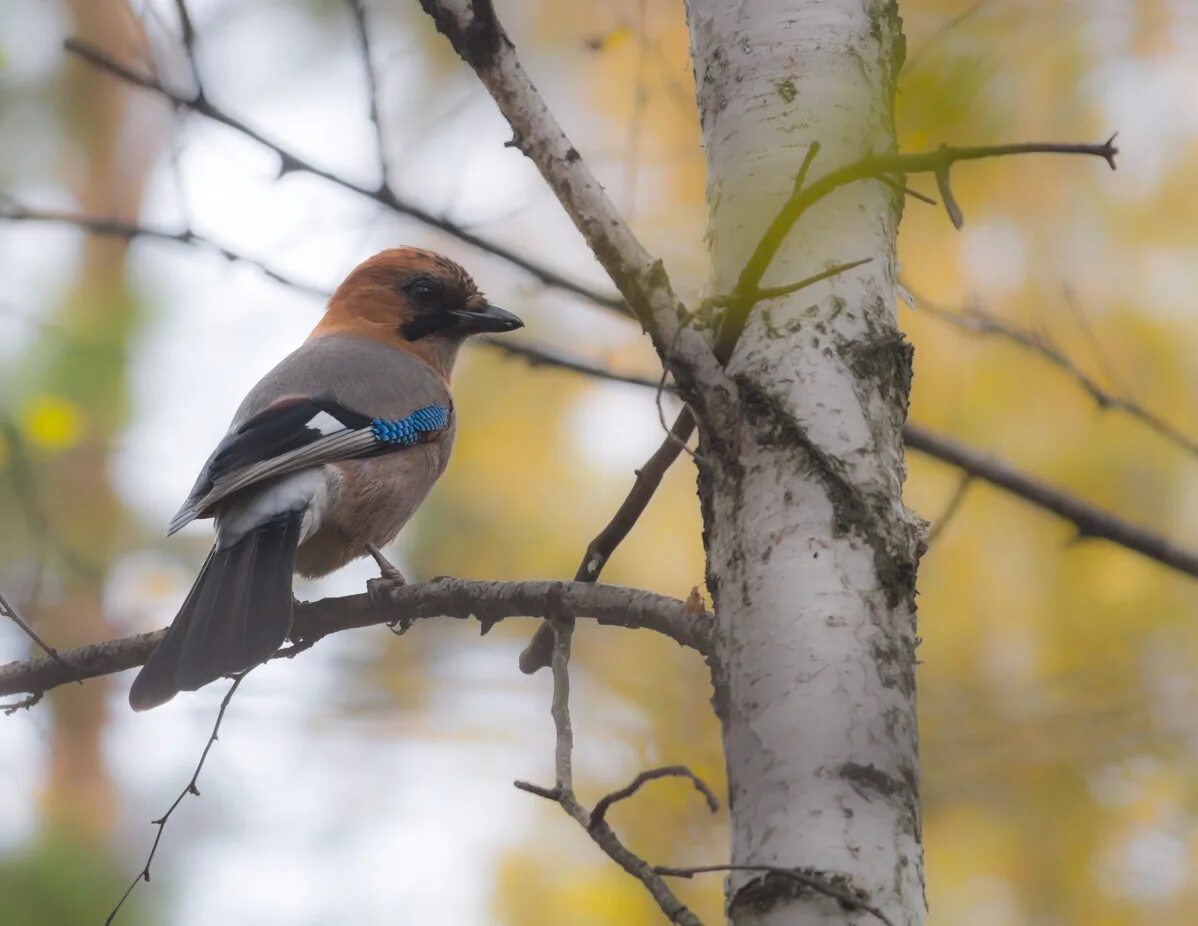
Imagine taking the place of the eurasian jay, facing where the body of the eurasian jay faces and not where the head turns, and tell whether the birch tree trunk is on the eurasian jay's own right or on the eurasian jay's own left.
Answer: on the eurasian jay's own right

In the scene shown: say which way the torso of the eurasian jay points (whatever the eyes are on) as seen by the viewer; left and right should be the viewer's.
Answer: facing away from the viewer and to the right of the viewer
